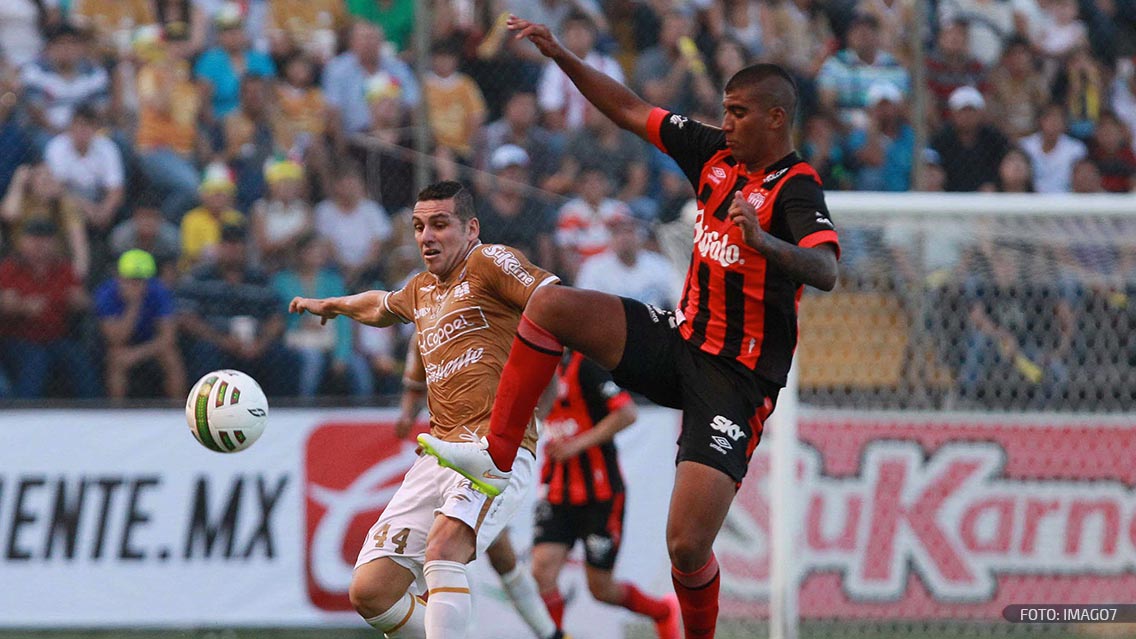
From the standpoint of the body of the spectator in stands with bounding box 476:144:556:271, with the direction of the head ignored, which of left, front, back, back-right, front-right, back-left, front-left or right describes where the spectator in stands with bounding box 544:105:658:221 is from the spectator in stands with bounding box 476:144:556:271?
back-left

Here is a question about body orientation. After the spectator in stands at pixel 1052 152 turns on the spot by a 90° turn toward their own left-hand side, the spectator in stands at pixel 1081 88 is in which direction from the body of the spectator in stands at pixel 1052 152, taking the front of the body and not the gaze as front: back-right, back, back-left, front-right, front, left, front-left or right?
left

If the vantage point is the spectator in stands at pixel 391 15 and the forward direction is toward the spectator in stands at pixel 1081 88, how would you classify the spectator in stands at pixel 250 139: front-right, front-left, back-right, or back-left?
back-right

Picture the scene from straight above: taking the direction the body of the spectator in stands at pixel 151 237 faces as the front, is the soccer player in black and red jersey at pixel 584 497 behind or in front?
in front

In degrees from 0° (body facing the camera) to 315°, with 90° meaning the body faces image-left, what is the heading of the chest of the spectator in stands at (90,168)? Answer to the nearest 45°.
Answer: approximately 0°
